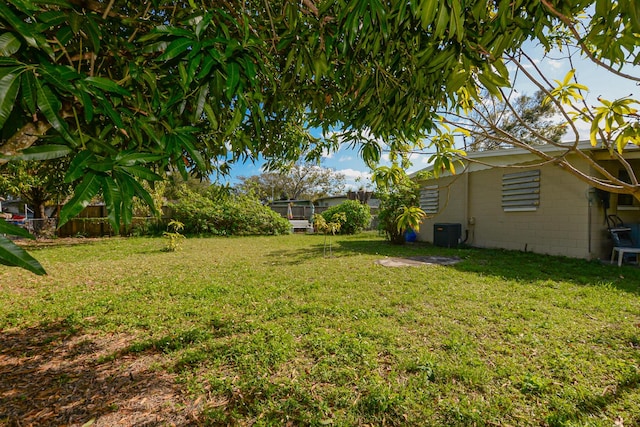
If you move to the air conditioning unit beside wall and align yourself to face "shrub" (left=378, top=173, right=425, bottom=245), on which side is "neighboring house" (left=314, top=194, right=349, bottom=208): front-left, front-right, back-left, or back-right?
front-right

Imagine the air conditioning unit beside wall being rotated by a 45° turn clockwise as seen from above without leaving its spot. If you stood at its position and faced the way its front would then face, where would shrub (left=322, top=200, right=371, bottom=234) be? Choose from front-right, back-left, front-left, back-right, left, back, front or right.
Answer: front-right

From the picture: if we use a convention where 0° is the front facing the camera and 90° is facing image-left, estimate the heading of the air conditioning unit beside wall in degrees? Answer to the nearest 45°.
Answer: approximately 45°

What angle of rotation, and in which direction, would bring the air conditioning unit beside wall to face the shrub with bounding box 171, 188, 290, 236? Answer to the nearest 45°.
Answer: approximately 45° to its right

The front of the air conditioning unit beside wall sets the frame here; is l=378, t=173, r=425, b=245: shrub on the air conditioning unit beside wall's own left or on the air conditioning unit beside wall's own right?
on the air conditioning unit beside wall's own right

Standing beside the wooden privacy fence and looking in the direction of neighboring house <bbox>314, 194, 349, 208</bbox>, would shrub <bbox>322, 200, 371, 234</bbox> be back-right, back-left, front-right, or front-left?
front-right
